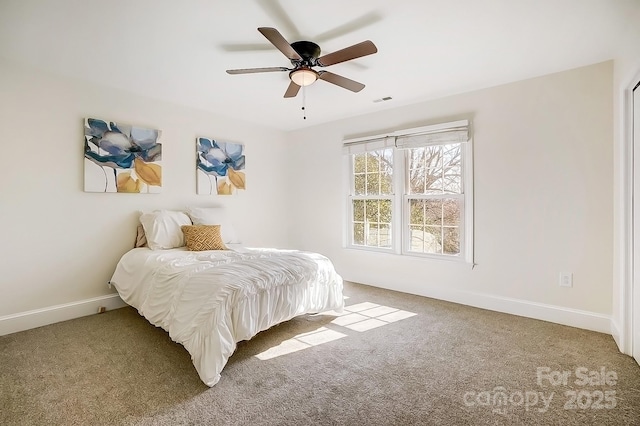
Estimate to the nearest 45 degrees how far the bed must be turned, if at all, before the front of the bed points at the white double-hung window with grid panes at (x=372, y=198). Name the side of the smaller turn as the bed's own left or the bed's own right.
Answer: approximately 90° to the bed's own left

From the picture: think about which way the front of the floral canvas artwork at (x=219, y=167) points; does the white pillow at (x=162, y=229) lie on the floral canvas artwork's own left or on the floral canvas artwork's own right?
on the floral canvas artwork's own right

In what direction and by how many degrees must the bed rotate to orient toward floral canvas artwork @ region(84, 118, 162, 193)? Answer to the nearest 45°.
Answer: approximately 180°

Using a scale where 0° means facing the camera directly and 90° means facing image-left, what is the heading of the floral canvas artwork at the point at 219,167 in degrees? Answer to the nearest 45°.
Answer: approximately 315°

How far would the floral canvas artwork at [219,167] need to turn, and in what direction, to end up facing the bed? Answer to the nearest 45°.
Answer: approximately 45° to its right

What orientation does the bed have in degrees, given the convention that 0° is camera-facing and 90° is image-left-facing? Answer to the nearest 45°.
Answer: approximately 315°

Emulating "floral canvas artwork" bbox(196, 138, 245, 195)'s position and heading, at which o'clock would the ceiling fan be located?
The ceiling fan is roughly at 1 o'clock from the floral canvas artwork.
